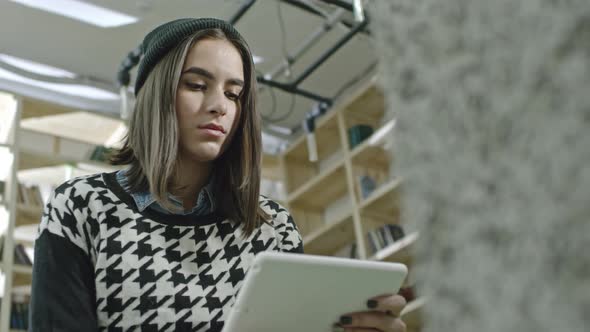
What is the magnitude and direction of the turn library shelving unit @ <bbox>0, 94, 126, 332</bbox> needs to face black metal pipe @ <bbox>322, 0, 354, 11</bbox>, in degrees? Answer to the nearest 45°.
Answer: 0° — it already faces it

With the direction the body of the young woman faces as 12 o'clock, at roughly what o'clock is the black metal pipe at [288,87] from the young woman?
The black metal pipe is roughly at 8 o'clock from the young woman.

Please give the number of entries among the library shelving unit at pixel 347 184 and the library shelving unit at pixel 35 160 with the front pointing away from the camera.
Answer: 0

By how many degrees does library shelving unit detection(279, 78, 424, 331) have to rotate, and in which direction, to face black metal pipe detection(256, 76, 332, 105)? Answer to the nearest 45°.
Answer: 0° — it already faces it

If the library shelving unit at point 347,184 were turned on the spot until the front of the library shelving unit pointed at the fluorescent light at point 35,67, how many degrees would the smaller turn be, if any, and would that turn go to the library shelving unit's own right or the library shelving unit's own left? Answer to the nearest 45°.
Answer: approximately 45° to the library shelving unit's own right

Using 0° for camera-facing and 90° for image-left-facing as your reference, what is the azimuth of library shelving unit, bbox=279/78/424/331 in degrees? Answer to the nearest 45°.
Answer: approximately 45°

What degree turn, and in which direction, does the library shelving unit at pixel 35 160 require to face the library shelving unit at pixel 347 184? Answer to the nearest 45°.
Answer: approximately 45° to its left

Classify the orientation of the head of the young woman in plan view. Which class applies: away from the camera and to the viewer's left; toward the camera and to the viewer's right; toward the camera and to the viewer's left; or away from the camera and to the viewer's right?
toward the camera and to the viewer's right

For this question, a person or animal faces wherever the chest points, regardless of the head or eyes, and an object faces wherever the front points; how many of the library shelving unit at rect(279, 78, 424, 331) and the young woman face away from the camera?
0

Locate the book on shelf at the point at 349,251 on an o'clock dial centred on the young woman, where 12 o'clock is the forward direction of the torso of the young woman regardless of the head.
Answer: The book on shelf is roughly at 8 o'clock from the young woman.

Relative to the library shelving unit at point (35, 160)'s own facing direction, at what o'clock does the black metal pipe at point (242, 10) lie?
The black metal pipe is roughly at 12 o'clock from the library shelving unit.

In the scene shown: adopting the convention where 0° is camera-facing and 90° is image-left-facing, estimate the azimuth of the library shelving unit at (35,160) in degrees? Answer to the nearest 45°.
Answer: approximately 315°
